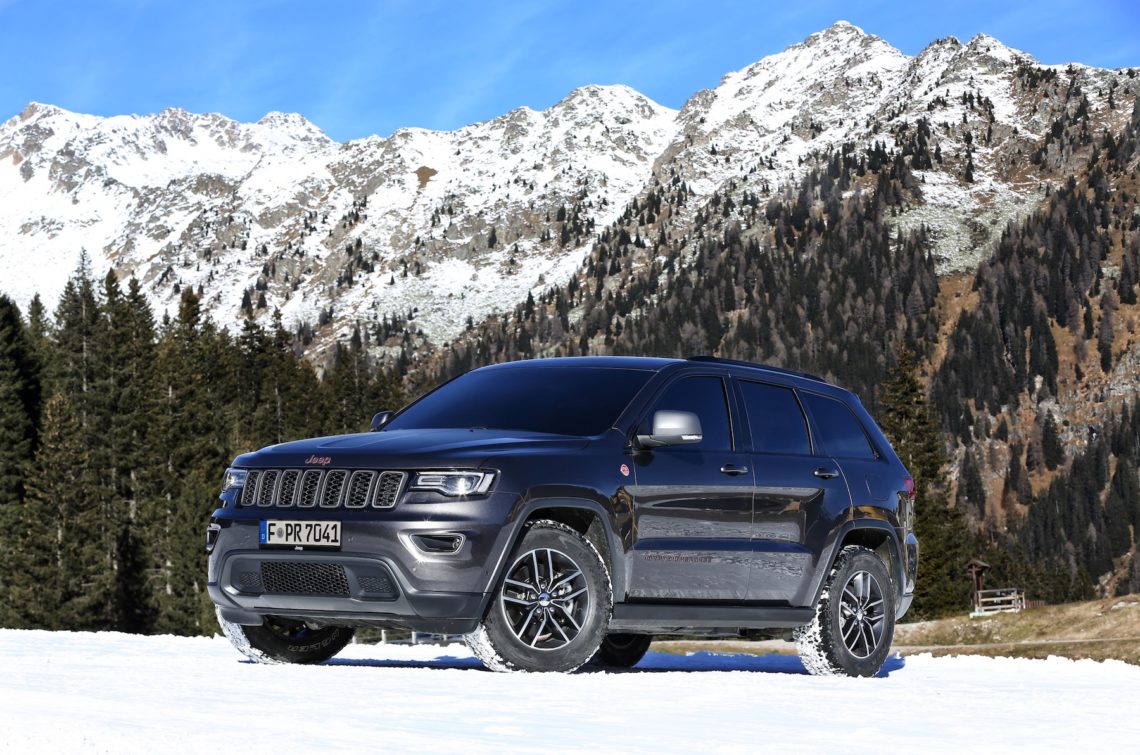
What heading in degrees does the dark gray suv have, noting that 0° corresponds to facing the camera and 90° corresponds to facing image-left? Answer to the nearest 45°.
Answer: approximately 45°
